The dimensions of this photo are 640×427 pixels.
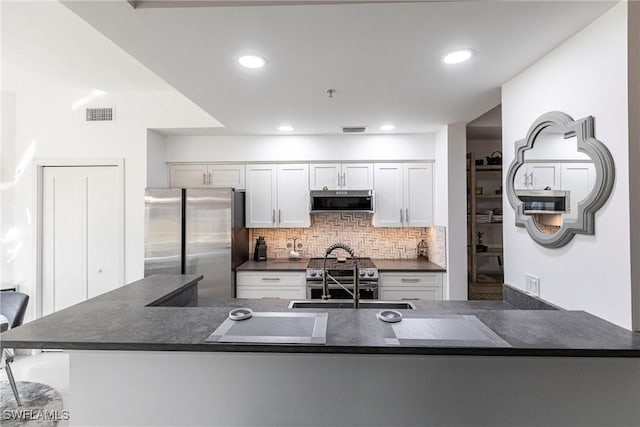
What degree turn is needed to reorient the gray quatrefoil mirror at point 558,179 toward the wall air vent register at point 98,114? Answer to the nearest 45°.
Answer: approximately 45° to its right

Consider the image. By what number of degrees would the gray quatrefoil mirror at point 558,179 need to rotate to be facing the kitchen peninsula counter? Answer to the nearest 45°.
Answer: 0° — it already faces it

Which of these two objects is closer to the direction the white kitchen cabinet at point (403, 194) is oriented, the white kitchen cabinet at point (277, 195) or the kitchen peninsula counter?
the kitchen peninsula counter

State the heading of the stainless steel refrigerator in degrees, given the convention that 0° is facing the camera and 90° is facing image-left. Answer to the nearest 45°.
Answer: approximately 0°

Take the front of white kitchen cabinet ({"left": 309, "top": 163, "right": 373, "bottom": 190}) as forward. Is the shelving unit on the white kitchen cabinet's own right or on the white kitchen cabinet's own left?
on the white kitchen cabinet's own left

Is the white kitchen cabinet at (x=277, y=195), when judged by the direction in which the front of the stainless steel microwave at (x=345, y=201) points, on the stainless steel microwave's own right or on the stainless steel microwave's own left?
on the stainless steel microwave's own right

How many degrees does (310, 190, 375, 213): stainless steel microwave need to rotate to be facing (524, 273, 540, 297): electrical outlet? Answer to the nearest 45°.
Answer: approximately 45° to its left

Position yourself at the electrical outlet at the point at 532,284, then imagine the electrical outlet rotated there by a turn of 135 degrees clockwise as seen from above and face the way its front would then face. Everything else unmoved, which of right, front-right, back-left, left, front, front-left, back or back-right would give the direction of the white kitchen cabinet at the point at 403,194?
front-left

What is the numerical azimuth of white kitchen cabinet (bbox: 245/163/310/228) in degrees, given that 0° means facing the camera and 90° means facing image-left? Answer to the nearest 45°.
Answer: approximately 0°
